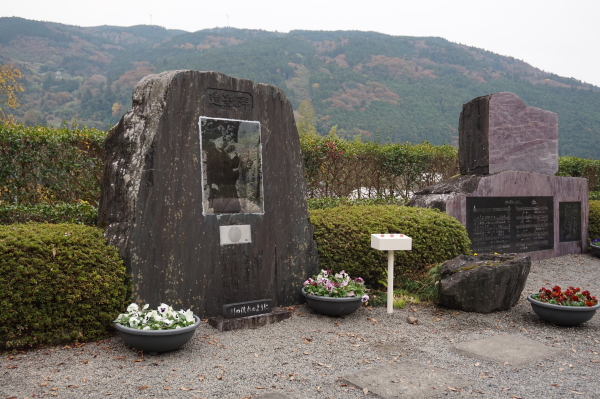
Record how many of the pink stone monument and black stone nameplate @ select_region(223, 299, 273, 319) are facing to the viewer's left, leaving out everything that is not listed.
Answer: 0

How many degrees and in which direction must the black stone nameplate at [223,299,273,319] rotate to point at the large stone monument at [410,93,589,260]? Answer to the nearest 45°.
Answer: approximately 90° to its left

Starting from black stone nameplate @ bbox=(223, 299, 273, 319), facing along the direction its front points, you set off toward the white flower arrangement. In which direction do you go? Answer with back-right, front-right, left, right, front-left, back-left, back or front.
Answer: right

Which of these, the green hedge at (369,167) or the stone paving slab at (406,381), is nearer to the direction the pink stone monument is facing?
the stone paving slab

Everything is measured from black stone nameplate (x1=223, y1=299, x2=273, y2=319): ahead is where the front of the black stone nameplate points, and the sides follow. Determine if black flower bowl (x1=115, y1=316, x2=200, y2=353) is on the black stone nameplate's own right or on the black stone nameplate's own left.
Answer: on the black stone nameplate's own right

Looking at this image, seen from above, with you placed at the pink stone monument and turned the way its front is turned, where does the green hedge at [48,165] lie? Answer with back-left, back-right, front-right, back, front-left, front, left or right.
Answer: right

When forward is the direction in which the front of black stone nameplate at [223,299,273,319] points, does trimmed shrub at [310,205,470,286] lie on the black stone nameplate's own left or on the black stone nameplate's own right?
on the black stone nameplate's own left

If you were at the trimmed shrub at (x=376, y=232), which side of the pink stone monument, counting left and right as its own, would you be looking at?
right

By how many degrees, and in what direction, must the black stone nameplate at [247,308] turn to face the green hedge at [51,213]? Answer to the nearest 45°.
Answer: approximately 180°

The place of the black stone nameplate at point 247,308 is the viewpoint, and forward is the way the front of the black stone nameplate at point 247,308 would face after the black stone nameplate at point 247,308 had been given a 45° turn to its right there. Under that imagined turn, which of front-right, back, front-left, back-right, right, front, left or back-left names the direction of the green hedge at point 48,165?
back-right

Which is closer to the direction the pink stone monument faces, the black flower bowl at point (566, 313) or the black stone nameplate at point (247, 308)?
the black flower bowl

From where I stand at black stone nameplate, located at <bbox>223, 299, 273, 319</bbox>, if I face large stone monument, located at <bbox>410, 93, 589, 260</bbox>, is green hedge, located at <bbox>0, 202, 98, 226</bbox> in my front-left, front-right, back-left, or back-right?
back-left

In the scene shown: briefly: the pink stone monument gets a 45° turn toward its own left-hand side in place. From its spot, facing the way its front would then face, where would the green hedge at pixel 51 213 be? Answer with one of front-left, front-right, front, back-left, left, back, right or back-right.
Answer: back-right

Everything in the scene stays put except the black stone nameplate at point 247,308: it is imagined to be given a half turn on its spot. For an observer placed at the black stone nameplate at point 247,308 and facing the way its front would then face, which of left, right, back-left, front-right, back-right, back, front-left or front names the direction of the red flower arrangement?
back-right

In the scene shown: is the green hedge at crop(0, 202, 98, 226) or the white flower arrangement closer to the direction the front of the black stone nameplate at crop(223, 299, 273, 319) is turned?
the white flower arrangement

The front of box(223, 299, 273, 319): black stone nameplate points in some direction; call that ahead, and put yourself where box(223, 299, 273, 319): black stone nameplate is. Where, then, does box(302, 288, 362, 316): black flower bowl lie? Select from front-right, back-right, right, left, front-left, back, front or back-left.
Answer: front-left

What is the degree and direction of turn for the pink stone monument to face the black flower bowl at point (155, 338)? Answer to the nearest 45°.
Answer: approximately 45° to its right

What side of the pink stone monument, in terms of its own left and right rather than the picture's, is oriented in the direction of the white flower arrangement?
right

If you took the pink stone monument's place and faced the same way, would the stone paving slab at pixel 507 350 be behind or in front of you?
in front
